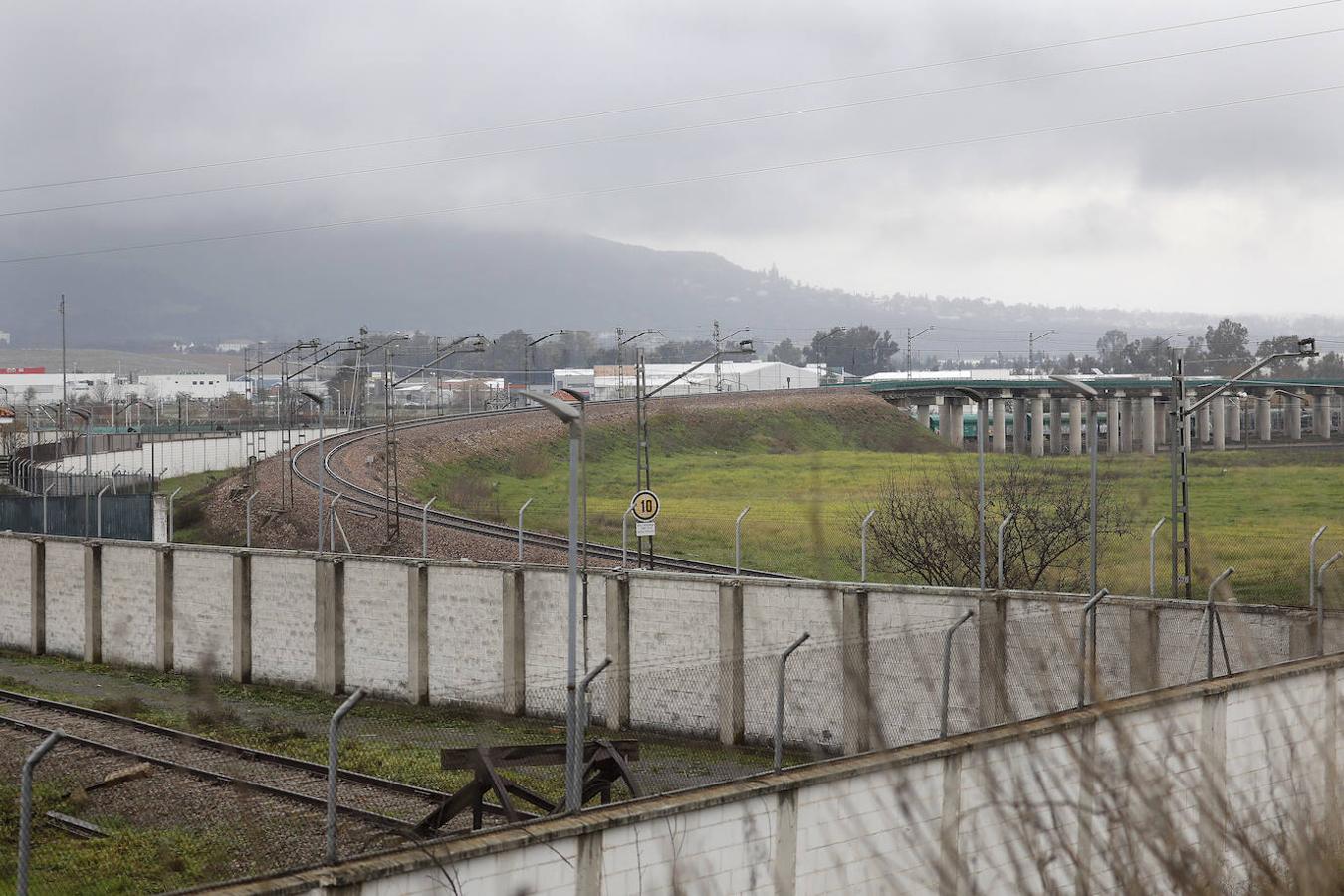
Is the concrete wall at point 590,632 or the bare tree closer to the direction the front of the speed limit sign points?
the concrete wall

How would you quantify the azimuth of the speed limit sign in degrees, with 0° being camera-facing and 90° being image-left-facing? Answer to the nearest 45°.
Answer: approximately 0°

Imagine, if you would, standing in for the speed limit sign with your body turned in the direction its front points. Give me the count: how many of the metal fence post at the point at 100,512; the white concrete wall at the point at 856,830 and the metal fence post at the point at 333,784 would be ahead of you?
2

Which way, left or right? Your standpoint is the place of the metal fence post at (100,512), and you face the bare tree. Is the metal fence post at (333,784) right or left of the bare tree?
right

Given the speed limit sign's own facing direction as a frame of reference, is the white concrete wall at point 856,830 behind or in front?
in front

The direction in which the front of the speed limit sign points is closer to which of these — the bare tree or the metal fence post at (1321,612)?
the metal fence post

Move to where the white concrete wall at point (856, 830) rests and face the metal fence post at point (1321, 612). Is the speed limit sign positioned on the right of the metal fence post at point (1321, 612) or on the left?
left

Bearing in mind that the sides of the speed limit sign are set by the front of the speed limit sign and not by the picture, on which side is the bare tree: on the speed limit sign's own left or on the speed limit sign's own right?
on the speed limit sign's own left

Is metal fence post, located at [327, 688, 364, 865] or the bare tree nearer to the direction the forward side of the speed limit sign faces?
the metal fence post

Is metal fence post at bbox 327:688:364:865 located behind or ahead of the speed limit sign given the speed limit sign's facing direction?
ahead
